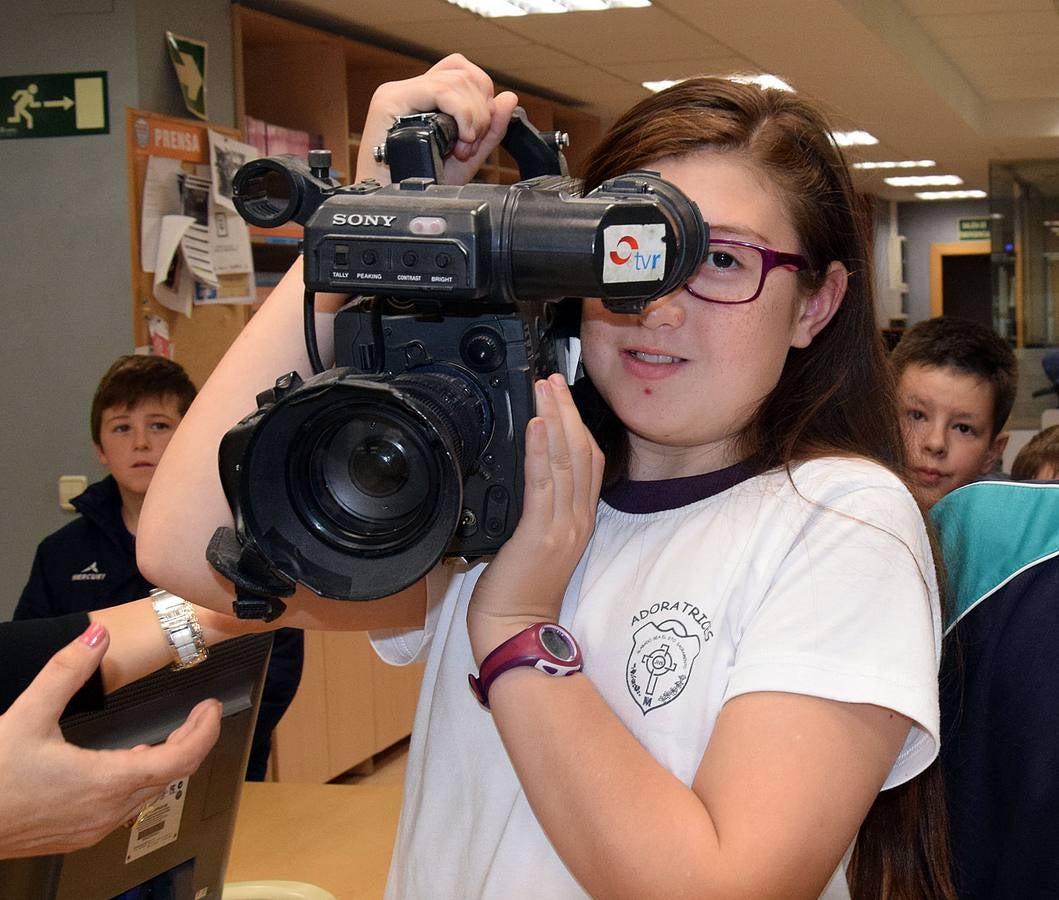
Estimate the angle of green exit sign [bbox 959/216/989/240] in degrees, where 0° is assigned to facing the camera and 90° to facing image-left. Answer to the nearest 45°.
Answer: approximately 0°

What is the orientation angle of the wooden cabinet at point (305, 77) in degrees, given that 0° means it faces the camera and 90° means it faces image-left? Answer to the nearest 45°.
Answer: approximately 315°

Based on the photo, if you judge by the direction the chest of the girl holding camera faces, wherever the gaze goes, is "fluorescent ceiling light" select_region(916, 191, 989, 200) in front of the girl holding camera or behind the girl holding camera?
behind

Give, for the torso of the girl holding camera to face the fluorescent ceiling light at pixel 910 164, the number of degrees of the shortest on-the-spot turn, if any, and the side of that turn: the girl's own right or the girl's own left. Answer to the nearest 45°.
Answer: approximately 135° to the girl's own right

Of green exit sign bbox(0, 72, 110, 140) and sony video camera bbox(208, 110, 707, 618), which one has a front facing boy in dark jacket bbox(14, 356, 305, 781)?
the green exit sign

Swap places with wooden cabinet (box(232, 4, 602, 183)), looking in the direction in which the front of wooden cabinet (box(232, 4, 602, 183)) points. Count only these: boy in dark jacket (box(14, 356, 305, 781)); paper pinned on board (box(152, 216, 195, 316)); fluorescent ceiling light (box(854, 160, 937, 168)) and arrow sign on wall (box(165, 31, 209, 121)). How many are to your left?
1

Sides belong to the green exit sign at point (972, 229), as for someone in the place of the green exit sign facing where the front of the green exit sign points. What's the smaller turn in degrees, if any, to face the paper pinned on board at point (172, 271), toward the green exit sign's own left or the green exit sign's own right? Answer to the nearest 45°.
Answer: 0° — it already faces it

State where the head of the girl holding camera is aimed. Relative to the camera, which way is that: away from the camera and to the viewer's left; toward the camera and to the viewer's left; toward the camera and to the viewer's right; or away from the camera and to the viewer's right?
toward the camera and to the viewer's left

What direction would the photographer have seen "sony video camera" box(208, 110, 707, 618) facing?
facing the viewer and to the left of the viewer
